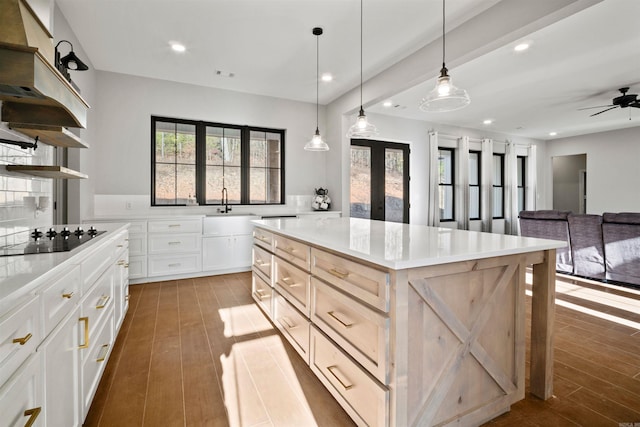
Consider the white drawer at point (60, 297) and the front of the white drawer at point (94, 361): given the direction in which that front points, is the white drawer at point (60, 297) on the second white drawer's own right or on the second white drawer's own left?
on the second white drawer's own right

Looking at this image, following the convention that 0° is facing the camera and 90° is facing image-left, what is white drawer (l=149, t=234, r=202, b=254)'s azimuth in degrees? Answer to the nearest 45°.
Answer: approximately 0°

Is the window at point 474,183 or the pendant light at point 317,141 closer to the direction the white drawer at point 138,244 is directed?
the pendant light

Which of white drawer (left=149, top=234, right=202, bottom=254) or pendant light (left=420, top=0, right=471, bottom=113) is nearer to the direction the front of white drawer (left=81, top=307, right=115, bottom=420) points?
the pendant light

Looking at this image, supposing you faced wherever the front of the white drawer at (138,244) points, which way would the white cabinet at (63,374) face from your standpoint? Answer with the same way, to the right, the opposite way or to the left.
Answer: to the left

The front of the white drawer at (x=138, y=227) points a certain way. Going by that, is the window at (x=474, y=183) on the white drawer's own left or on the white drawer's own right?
on the white drawer's own left

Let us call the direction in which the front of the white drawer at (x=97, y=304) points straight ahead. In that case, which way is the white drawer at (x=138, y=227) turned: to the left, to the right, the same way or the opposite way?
to the right

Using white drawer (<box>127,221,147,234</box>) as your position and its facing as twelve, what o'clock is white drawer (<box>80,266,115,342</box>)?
white drawer (<box>80,266,115,342</box>) is roughly at 12 o'clock from white drawer (<box>127,221,147,234</box>).

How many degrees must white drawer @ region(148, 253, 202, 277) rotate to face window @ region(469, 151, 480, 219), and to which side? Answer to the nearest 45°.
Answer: approximately 90° to its left

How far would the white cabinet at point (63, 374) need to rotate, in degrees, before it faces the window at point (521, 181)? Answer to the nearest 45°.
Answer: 0° — it already faces it

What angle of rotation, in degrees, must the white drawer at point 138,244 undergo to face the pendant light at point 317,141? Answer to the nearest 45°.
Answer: approximately 45° to its left

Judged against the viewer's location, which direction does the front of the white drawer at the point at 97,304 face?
facing to the right of the viewer

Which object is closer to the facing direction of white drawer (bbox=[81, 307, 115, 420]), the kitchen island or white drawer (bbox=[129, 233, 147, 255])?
the kitchen island
